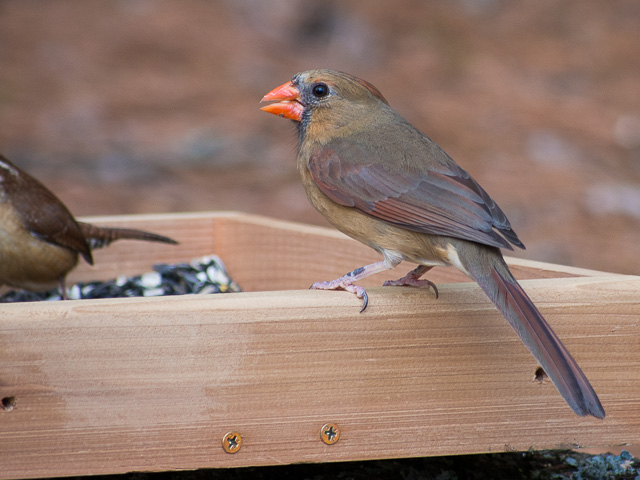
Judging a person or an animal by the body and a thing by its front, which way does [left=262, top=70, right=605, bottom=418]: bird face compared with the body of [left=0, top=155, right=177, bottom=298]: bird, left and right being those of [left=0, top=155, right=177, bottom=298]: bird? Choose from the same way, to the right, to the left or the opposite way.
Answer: the same way

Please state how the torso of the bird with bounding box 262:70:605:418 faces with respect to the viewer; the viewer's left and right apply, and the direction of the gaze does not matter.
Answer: facing to the left of the viewer

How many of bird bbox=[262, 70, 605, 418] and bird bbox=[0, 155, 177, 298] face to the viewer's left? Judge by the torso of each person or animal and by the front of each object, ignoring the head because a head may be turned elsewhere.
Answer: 2

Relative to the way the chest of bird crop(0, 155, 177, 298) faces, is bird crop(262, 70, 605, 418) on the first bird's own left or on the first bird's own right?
on the first bird's own left

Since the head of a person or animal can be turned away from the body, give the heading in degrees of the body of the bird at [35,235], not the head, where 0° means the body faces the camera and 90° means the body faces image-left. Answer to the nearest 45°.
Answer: approximately 90°

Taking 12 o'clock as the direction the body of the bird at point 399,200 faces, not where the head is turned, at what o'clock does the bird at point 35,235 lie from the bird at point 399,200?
the bird at point 35,235 is roughly at 1 o'clock from the bird at point 399,200.
